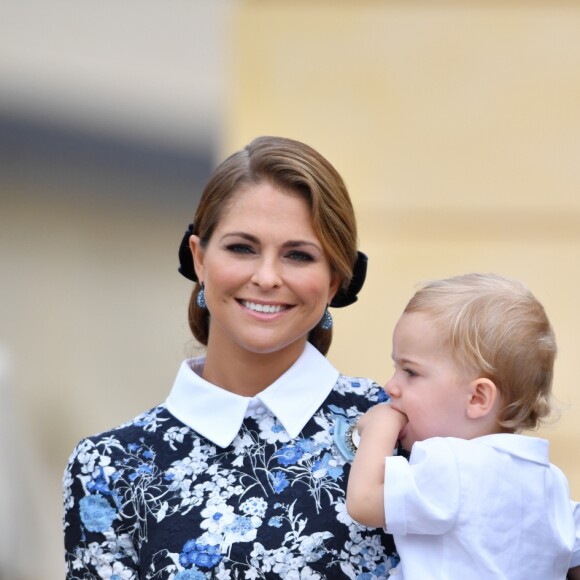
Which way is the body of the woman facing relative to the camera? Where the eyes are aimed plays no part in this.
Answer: toward the camera
